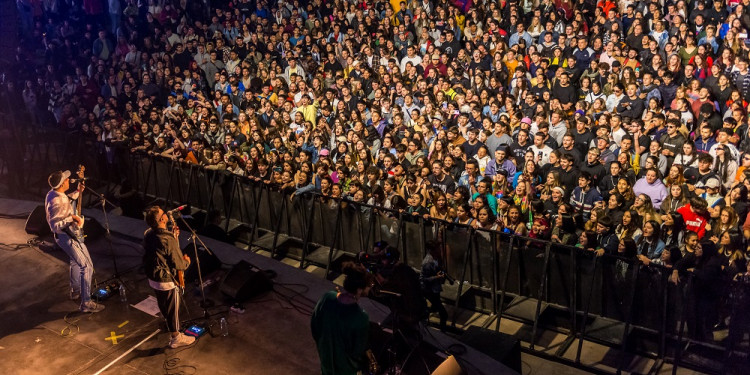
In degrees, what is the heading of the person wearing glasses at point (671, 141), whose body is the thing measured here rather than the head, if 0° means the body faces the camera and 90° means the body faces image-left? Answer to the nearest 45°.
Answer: approximately 45°

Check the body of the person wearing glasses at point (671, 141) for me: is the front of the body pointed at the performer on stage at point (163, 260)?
yes

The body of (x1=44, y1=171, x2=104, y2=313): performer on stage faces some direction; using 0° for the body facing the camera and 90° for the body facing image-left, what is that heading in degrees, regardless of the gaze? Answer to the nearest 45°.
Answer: approximately 270°

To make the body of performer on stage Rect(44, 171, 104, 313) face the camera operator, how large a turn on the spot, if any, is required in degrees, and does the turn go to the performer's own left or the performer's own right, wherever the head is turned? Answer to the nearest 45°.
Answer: approximately 45° to the performer's own right

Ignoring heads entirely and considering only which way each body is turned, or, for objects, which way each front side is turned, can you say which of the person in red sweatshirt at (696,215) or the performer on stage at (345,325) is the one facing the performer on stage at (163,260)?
the person in red sweatshirt

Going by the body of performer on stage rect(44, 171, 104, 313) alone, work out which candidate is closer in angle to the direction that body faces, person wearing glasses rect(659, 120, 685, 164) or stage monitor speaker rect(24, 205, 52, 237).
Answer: the person wearing glasses

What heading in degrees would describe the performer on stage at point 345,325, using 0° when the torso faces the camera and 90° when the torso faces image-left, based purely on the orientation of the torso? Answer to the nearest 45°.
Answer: approximately 225°

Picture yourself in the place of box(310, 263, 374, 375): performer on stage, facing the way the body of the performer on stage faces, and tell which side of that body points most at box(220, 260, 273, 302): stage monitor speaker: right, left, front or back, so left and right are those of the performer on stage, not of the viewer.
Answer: left

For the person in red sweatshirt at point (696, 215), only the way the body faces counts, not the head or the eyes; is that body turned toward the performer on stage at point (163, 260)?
yes

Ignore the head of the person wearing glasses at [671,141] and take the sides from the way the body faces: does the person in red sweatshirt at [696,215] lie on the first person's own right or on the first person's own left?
on the first person's own left

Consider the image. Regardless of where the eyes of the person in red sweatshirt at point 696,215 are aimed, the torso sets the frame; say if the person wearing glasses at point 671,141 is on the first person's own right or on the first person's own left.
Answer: on the first person's own right

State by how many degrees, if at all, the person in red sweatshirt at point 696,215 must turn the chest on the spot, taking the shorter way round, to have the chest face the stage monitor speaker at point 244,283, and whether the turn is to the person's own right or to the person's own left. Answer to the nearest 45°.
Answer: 0° — they already face it

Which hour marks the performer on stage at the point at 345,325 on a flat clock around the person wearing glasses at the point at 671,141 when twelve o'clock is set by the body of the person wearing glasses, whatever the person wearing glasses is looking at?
The performer on stage is roughly at 11 o'clock from the person wearing glasses.
